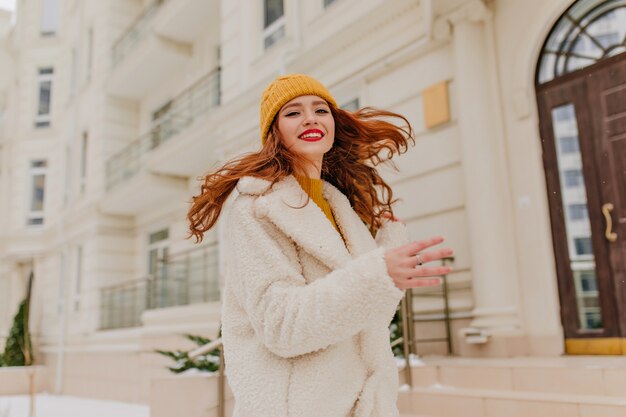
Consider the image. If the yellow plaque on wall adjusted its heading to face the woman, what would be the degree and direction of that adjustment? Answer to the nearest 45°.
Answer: approximately 45° to its left

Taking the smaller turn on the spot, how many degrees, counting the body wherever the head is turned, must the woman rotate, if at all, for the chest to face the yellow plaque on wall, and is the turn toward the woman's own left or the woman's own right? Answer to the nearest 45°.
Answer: approximately 135° to the woman's own left

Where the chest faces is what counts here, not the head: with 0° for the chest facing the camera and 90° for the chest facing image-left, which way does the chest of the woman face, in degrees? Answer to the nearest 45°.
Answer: approximately 315°

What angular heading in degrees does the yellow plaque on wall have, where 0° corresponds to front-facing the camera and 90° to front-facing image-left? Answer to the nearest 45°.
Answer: approximately 45°
